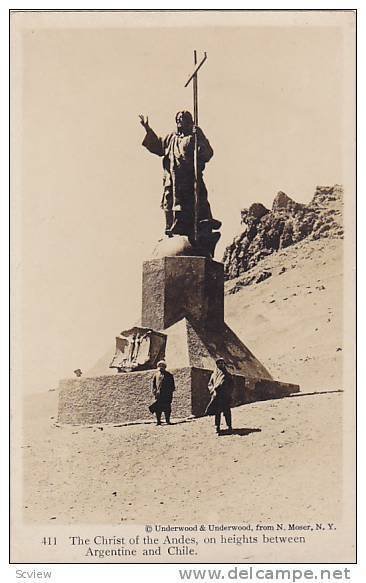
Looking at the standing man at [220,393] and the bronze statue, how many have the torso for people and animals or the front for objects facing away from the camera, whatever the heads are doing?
0

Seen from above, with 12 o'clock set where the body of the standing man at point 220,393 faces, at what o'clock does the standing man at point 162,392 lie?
the standing man at point 162,392 is roughly at 4 o'clock from the standing man at point 220,393.

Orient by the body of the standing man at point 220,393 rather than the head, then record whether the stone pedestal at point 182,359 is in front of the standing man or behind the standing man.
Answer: behind

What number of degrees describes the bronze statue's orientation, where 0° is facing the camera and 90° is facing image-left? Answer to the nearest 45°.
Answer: approximately 45°
